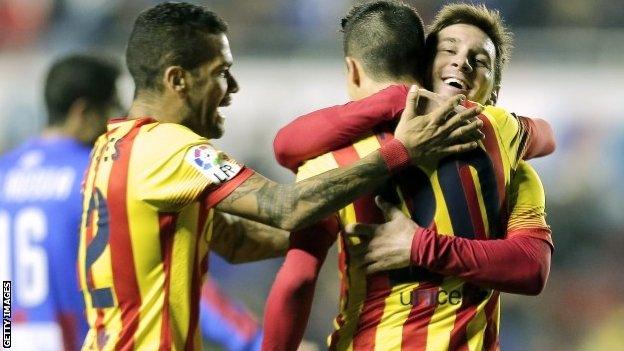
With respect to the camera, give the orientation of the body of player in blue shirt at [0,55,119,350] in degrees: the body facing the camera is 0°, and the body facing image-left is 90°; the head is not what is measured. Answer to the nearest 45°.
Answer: approximately 225°

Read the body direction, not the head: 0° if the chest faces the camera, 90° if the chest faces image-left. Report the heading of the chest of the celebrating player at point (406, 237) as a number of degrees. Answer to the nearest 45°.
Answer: approximately 180°

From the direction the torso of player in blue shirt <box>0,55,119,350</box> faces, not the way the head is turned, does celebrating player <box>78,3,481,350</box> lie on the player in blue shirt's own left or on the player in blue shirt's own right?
on the player in blue shirt's own right
